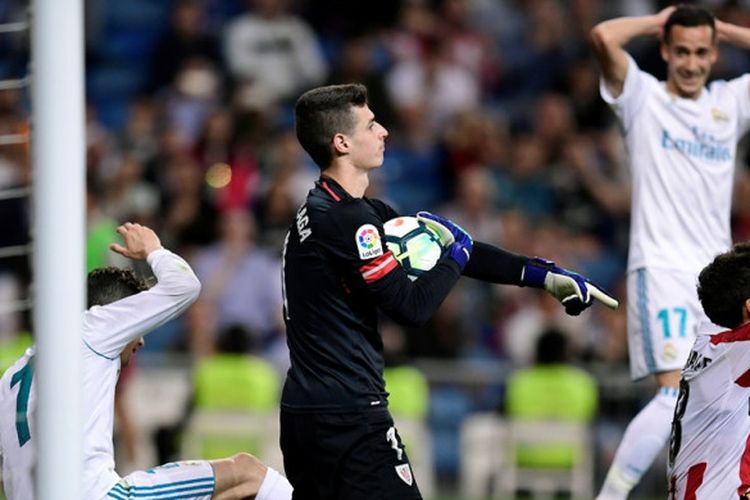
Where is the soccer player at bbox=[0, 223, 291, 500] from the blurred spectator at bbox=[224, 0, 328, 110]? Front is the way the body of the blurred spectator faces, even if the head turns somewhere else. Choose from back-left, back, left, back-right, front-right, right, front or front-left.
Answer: front

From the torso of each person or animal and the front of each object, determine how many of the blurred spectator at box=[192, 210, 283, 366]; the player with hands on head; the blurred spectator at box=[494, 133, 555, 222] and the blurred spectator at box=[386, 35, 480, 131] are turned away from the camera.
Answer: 0

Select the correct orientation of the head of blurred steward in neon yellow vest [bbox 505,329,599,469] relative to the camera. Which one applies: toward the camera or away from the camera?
away from the camera

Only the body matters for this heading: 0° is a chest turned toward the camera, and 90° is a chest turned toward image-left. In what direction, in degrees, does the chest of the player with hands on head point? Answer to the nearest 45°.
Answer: approximately 315°

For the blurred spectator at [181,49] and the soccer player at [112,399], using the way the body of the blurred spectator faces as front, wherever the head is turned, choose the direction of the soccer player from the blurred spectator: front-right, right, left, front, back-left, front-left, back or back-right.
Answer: front

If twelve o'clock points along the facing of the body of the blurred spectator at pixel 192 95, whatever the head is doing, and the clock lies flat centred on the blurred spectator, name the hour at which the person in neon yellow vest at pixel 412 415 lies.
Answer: The person in neon yellow vest is roughly at 11 o'clock from the blurred spectator.

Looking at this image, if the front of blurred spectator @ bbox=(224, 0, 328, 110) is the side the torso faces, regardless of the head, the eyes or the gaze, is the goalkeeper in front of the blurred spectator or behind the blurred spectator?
in front

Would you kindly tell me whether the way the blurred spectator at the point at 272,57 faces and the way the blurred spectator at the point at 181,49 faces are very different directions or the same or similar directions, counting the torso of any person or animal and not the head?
same or similar directions

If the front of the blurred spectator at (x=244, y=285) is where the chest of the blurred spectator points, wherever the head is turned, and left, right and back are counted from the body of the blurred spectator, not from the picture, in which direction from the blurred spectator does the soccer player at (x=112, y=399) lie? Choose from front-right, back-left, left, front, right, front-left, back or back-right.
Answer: front

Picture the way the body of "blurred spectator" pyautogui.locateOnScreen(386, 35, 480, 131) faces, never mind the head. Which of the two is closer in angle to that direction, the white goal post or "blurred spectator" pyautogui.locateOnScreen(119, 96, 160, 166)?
the white goal post

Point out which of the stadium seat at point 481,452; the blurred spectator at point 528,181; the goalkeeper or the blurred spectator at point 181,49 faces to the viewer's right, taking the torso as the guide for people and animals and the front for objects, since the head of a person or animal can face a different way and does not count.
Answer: the goalkeeper

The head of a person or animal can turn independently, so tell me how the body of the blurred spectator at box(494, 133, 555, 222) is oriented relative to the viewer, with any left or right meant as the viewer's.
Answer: facing the viewer

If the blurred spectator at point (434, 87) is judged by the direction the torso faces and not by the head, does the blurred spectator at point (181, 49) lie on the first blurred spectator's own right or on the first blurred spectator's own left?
on the first blurred spectator's own right

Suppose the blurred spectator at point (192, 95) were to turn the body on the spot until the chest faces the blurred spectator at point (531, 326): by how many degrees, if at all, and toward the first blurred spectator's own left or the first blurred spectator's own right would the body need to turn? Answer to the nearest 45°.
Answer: approximately 45° to the first blurred spectator's own left
